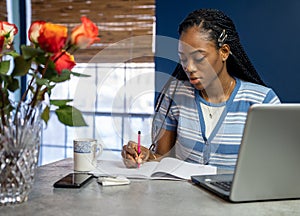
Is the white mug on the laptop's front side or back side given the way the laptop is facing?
on the front side

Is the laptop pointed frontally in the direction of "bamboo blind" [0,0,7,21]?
yes

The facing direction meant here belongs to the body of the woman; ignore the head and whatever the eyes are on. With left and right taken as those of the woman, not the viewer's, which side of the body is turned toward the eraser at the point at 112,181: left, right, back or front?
front

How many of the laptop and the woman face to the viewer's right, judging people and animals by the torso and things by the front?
0

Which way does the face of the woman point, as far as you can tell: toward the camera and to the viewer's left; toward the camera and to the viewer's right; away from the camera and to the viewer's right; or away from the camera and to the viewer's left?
toward the camera and to the viewer's left

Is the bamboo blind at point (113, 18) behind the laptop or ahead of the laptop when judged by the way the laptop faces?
ahead

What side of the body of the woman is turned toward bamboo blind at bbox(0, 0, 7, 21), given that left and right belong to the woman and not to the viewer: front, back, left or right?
right

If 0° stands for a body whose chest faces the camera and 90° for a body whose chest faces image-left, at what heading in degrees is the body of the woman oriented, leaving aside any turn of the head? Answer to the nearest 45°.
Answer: approximately 45°

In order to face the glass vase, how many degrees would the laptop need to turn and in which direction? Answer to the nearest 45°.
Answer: approximately 45° to its left
